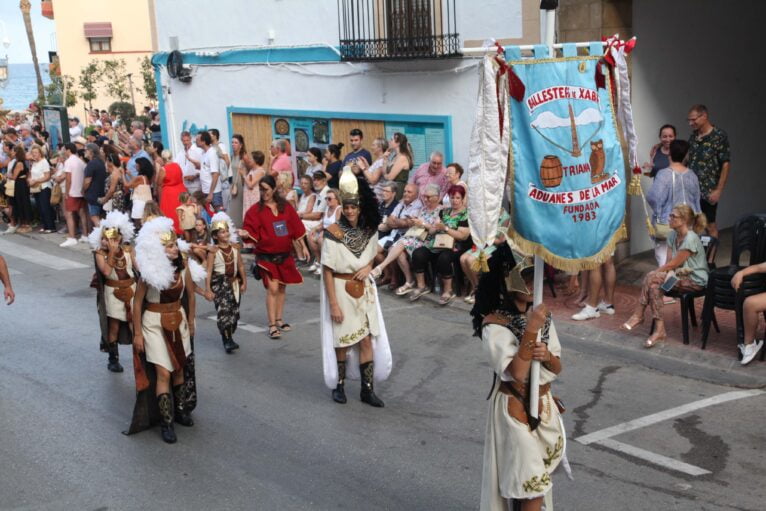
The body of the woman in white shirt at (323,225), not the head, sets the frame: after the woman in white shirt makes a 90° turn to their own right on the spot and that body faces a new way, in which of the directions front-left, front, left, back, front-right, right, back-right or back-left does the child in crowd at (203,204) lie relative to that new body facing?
front

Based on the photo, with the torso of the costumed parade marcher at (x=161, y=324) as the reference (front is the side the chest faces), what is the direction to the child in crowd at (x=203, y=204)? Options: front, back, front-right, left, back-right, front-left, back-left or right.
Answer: back-left

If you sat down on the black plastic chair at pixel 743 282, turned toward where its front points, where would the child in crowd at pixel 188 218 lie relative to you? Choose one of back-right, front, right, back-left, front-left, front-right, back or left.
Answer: front-right

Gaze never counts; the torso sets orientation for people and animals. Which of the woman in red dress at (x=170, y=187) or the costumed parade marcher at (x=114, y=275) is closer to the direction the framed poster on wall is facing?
the costumed parade marcher

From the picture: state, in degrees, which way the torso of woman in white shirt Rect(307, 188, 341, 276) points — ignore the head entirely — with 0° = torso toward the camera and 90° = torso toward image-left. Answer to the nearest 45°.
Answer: approximately 45°

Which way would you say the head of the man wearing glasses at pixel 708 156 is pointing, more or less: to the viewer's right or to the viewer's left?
to the viewer's left

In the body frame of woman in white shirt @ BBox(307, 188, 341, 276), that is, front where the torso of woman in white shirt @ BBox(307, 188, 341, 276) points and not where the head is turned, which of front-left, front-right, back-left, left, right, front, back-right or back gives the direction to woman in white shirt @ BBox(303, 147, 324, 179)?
back-right

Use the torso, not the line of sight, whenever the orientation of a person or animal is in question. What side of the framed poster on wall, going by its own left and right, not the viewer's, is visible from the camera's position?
front

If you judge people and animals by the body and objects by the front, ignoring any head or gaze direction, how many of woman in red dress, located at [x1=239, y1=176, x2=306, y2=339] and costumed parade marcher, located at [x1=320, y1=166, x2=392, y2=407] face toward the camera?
2

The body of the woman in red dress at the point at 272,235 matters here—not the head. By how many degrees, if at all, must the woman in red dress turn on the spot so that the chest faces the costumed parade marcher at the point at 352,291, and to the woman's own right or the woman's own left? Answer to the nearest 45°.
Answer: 0° — they already face them

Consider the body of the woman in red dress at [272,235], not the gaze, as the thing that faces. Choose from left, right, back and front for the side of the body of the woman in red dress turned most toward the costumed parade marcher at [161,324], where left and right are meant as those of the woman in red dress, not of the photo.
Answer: front

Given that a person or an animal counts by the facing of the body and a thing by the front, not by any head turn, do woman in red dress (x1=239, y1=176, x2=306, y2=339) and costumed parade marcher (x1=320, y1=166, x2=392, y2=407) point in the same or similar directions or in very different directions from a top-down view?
same or similar directions

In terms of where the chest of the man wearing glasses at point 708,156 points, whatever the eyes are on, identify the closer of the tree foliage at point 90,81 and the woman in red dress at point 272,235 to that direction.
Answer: the woman in red dress

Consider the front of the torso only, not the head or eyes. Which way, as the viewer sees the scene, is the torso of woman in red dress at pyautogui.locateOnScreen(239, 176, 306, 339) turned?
toward the camera

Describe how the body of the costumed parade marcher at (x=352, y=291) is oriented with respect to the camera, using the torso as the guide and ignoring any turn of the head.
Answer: toward the camera

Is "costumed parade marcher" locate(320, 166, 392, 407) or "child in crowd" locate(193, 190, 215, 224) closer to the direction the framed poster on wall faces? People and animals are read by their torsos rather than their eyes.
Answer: the costumed parade marcher

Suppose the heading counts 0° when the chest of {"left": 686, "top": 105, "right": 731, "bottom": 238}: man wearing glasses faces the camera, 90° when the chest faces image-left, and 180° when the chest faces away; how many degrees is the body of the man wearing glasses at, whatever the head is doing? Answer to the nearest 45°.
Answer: approximately 45°

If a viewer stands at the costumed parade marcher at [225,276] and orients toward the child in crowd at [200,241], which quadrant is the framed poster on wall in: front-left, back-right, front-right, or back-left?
front-right
